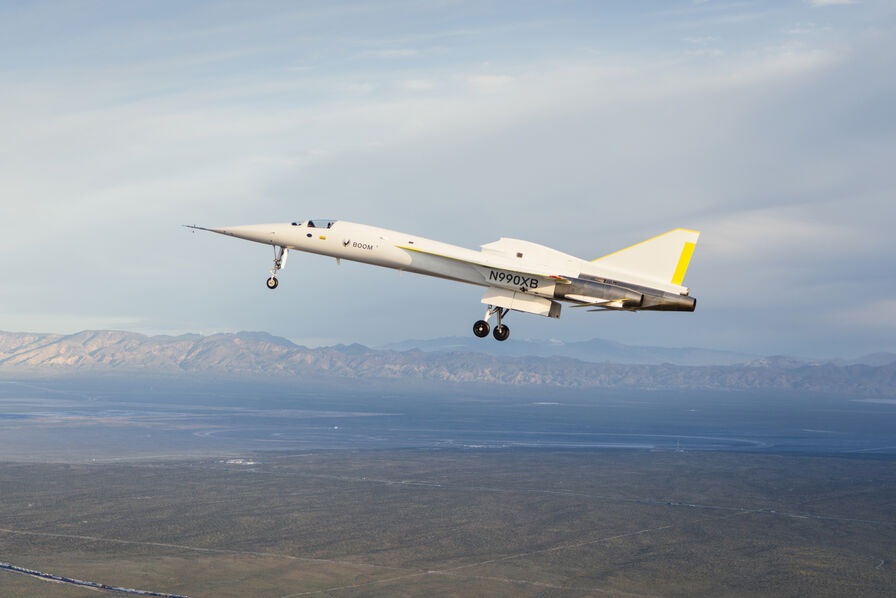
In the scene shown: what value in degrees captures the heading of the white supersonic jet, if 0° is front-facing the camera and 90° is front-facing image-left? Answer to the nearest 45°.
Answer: approximately 90°
